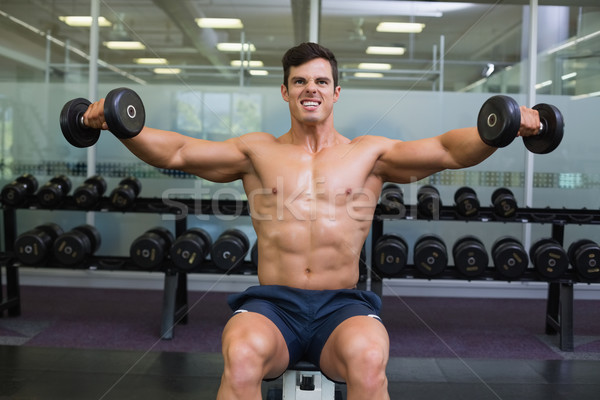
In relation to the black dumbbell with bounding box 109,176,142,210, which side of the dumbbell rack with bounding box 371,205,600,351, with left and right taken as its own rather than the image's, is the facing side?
right

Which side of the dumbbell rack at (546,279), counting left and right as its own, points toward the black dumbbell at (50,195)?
right

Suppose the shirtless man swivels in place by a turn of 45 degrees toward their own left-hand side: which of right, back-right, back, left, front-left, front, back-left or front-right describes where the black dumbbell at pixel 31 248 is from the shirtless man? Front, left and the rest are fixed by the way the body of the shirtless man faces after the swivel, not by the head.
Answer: back

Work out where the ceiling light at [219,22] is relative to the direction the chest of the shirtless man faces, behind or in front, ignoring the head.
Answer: behind

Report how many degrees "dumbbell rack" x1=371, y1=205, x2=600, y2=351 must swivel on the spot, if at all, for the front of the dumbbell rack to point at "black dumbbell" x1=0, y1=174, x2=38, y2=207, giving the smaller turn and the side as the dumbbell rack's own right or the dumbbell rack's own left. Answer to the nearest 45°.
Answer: approximately 90° to the dumbbell rack's own right

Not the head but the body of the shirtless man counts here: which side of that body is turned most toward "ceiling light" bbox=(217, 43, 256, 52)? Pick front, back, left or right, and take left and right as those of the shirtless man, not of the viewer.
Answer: back

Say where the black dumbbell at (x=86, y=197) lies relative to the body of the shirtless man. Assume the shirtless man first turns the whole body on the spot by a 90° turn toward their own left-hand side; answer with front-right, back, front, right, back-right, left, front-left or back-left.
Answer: back-left

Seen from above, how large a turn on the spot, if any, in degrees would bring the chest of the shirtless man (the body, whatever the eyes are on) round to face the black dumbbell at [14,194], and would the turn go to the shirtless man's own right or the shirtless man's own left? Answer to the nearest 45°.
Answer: approximately 135° to the shirtless man's own right

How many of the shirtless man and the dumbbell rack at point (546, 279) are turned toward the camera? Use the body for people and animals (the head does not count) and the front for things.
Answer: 2

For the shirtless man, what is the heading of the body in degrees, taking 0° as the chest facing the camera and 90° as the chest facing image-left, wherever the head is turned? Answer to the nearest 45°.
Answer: approximately 0°

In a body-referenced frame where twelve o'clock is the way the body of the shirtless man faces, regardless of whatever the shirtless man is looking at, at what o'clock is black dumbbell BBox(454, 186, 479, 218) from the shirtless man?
The black dumbbell is roughly at 7 o'clock from the shirtless man.
